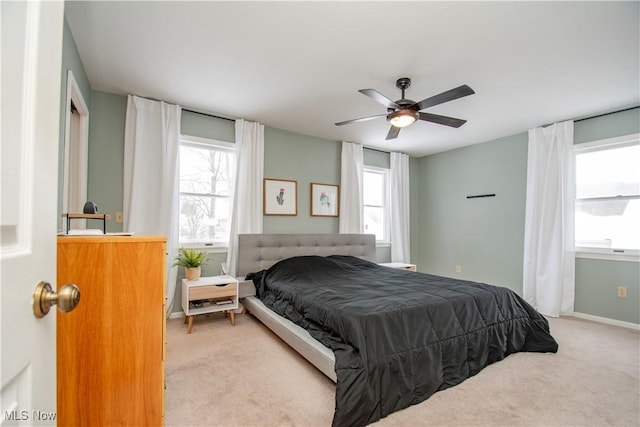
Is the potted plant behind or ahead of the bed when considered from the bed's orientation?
behind

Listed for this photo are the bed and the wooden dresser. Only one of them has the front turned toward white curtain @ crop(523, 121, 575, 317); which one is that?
the wooden dresser

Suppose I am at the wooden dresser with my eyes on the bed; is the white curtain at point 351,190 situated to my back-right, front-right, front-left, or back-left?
front-left

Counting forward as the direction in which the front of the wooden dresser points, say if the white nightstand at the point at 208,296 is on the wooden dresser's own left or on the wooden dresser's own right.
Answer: on the wooden dresser's own left

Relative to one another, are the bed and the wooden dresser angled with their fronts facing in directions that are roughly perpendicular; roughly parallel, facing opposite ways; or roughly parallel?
roughly perpendicular

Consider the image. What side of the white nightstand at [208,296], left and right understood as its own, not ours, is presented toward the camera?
front

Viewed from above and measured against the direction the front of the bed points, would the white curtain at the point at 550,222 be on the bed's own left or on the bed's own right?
on the bed's own left

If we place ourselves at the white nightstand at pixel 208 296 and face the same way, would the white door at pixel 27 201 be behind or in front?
in front

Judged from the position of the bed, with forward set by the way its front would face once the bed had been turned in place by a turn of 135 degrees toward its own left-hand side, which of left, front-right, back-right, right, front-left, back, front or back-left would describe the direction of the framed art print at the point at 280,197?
front-left

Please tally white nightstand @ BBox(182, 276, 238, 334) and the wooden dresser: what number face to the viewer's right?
1

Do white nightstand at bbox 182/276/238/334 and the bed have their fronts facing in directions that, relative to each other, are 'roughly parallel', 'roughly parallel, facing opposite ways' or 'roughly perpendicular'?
roughly parallel

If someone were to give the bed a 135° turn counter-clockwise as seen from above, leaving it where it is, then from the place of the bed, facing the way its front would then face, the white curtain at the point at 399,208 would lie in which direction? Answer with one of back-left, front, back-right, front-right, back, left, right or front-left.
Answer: front

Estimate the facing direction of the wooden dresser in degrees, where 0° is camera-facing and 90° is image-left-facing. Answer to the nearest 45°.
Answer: approximately 270°

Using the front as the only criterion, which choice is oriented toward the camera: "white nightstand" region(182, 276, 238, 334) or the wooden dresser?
the white nightstand

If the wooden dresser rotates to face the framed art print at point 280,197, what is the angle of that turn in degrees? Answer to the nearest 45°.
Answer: approximately 45° to its left

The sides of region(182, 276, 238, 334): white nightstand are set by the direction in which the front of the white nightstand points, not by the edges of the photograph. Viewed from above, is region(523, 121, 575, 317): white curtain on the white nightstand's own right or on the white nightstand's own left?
on the white nightstand's own left

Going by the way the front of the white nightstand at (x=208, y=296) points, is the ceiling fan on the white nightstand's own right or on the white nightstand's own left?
on the white nightstand's own left

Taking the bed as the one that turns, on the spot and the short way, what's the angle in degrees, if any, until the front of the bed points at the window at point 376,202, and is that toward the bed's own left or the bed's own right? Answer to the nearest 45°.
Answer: approximately 135° to the bed's own left

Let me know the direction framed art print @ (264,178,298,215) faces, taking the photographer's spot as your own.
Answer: facing the viewer and to the right of the viewer
